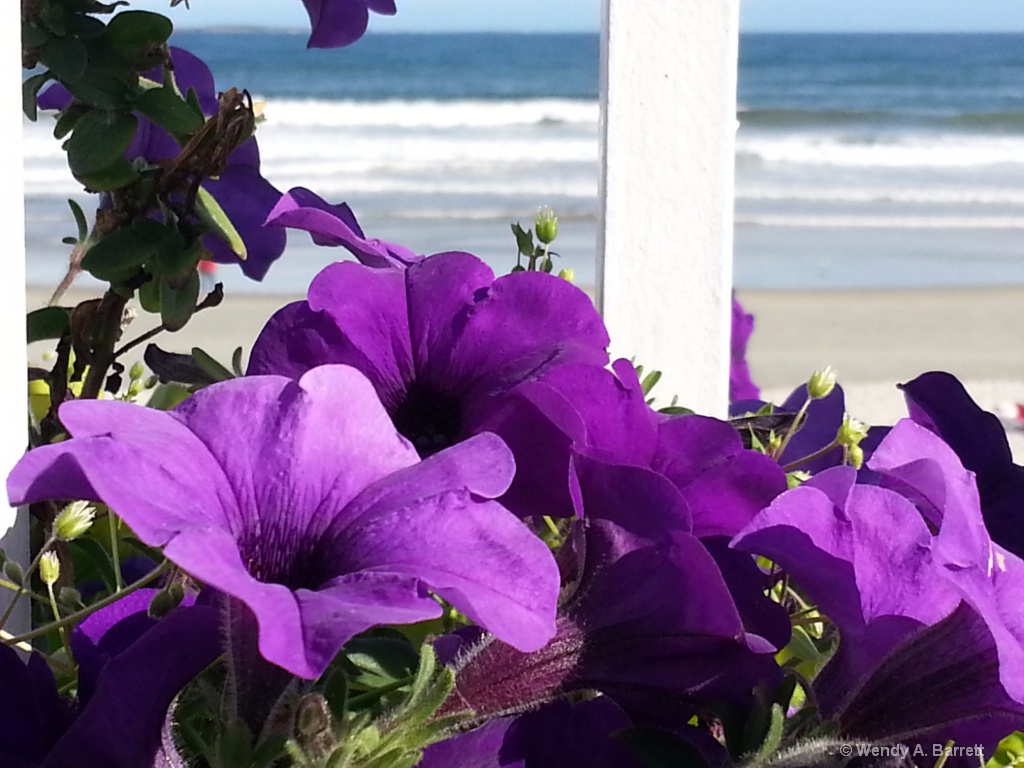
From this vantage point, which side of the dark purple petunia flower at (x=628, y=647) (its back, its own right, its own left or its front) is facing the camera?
right

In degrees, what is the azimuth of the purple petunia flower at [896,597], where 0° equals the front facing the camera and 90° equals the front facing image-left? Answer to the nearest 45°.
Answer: approximately 270°

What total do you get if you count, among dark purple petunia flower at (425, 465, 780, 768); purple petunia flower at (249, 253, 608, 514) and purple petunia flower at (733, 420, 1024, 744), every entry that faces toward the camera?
1

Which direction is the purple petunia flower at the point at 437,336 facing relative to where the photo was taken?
toward the camera

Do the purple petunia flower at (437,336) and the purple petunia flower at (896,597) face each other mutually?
no

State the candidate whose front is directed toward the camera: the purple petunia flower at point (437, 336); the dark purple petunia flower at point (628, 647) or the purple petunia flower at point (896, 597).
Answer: the purple petunia flower at point (437, 336)
